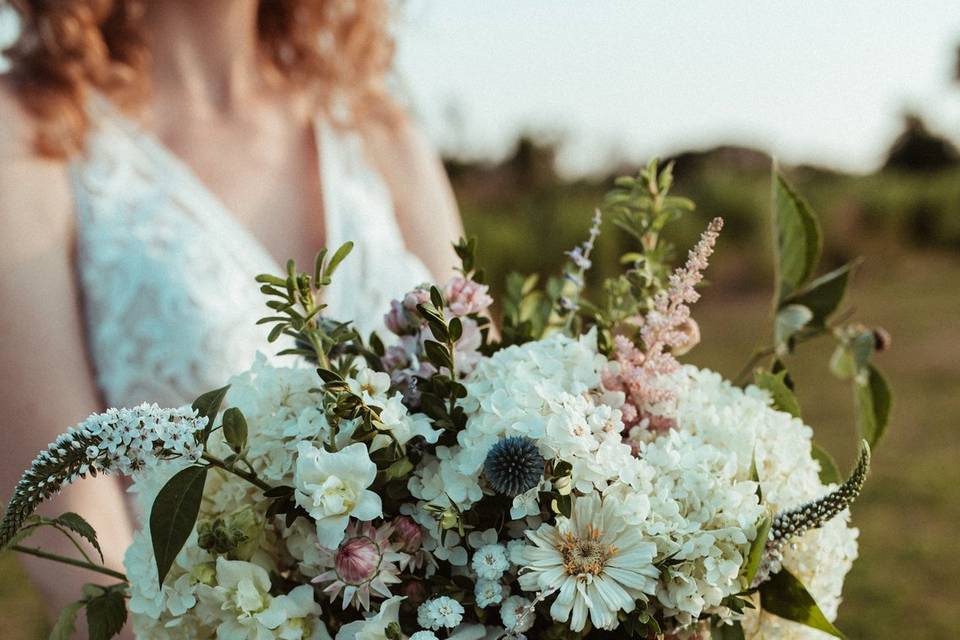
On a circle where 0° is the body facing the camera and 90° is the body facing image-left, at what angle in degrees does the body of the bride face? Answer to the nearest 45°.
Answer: approximately 315°
